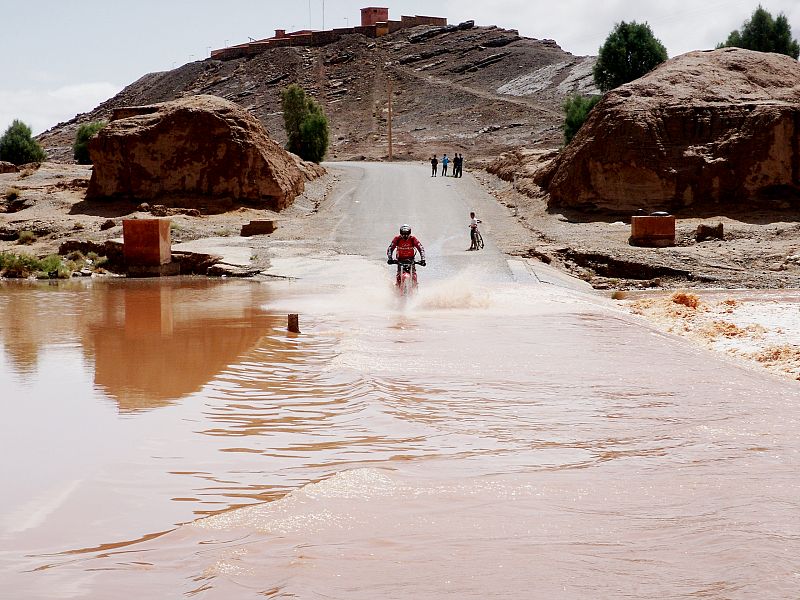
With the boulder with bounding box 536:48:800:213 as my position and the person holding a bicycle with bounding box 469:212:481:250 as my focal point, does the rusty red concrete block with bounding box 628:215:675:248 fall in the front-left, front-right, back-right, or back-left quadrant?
front-left

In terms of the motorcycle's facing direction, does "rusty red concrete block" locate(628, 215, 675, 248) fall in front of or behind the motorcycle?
behind

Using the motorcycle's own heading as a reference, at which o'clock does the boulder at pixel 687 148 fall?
The boulder is roughly at 7 o'clock from the motorcycle.

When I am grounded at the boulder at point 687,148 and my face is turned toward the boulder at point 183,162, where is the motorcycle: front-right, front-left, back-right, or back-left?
front-left

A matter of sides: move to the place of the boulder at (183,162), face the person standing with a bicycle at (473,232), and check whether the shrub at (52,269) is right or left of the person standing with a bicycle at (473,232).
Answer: right

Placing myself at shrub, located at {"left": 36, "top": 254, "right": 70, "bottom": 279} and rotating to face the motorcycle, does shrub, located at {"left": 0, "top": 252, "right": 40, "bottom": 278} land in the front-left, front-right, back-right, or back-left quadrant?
back-right

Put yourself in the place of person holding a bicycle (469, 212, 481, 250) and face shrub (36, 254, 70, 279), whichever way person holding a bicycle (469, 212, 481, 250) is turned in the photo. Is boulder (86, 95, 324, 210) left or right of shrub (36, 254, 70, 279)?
right

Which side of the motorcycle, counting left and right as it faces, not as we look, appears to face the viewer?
front

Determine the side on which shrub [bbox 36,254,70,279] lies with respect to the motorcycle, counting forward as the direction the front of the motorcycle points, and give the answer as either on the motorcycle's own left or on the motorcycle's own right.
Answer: on the motorcycle's own right

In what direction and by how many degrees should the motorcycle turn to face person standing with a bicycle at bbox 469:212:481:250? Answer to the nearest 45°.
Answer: approximately 180°

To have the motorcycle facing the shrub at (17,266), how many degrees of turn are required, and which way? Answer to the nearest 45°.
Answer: approximately 135° to its right

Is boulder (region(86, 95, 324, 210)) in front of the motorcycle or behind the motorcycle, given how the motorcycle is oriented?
behind
